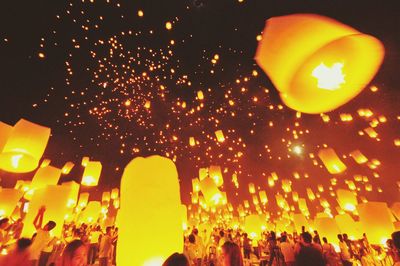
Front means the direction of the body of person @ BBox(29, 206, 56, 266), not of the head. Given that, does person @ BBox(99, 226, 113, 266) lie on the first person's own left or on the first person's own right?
on the first person's own right

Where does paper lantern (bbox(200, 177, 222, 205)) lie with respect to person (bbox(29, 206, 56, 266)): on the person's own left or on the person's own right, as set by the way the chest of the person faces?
on the person's own right

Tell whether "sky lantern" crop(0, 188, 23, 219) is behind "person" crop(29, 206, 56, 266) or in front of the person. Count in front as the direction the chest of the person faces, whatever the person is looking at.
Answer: in front

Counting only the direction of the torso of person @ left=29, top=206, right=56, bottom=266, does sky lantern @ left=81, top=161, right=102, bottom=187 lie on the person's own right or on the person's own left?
on the person's own right

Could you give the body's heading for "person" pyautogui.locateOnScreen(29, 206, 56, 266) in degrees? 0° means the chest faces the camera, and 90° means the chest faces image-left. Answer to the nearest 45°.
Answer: approximately 135°

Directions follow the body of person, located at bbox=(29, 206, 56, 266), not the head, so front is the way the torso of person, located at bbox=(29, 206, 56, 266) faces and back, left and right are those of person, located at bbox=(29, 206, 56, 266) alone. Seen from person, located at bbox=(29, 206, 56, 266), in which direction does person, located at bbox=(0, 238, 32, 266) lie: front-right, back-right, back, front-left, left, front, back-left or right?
back-left
